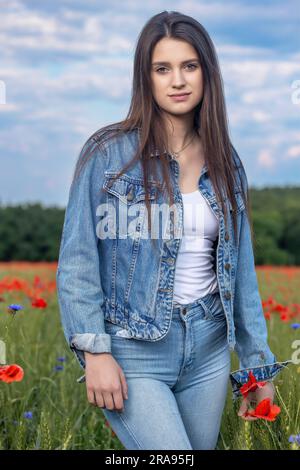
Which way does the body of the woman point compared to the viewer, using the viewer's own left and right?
facing the viewer and to the right of the viewer
